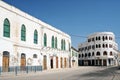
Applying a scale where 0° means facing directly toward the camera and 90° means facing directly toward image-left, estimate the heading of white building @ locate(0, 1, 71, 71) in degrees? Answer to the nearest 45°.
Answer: approximately 315°
